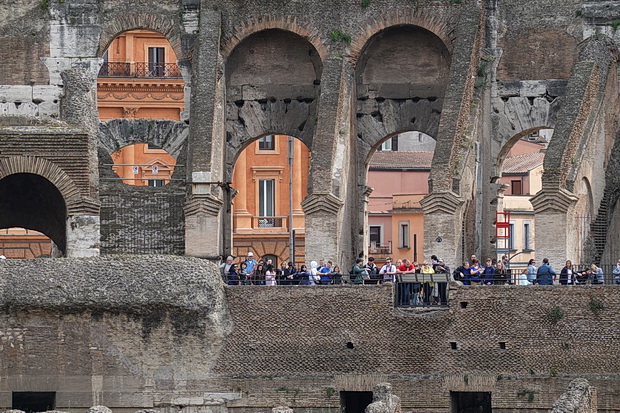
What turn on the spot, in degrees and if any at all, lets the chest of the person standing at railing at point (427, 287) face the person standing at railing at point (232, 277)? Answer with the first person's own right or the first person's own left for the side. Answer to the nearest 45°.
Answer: approximately 90° to the first person's own right

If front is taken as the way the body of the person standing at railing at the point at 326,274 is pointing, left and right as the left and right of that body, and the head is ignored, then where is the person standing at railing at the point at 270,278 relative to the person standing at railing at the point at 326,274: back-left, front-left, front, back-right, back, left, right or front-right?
right

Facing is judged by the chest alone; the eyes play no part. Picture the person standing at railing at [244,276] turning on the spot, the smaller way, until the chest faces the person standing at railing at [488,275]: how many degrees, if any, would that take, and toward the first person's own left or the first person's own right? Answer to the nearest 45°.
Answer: approximately 90° to the first person's own left

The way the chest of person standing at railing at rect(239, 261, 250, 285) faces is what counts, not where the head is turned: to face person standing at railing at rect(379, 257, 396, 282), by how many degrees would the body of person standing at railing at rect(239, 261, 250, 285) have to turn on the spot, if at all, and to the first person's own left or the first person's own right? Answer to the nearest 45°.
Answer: approximately 90° to the first person's own left

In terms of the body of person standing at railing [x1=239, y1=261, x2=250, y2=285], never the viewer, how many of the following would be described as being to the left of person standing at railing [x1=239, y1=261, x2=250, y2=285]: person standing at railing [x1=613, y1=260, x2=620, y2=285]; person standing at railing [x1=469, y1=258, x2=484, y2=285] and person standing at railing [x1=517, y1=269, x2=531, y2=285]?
3

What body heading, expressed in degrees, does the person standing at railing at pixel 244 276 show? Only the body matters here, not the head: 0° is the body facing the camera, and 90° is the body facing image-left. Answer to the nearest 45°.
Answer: approximately 0°

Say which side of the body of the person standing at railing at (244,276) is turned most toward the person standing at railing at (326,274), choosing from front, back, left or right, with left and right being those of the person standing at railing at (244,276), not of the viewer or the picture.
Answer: left

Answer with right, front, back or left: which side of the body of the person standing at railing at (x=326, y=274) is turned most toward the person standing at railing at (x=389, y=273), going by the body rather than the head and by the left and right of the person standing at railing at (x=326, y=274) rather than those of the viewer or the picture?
left

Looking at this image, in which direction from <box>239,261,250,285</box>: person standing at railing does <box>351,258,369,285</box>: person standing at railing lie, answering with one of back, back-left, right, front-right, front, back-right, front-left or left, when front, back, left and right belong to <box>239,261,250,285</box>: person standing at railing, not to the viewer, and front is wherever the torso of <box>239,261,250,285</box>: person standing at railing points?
left

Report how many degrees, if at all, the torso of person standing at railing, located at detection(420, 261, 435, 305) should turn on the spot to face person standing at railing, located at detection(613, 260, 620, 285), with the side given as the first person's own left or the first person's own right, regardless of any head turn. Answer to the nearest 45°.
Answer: approximately 90° to the first person's own left

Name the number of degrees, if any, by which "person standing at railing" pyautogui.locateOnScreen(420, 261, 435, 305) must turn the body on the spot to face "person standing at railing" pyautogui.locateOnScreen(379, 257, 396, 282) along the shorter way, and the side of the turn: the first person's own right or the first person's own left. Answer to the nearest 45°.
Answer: approximately 135° to the first person's own right

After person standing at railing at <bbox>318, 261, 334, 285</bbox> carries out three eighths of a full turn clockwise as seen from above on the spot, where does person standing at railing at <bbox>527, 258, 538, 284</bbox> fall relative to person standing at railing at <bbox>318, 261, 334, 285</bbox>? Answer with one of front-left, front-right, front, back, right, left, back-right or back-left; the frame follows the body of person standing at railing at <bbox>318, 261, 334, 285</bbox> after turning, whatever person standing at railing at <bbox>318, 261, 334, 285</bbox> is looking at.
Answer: back-right

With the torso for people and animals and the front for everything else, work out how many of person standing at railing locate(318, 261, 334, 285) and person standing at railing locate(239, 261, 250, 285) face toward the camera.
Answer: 2
